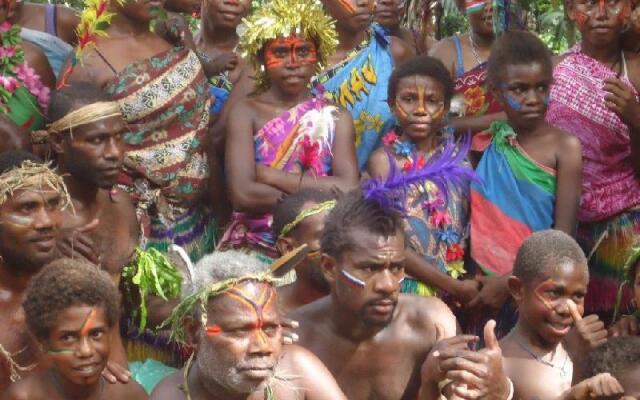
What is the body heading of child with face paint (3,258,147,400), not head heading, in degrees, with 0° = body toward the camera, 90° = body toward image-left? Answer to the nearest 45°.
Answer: approximately 0°

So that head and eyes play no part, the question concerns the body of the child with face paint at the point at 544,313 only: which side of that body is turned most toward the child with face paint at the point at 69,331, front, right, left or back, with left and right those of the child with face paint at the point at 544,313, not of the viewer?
right

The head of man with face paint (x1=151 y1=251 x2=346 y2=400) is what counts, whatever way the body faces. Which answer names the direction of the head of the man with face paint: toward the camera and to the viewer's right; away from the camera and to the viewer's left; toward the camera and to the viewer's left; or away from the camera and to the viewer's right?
toward the camera and to the viewer's right

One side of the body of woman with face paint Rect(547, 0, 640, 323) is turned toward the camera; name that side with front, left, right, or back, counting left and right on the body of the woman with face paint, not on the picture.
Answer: front

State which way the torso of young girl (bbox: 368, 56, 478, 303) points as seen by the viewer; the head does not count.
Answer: toward the camera

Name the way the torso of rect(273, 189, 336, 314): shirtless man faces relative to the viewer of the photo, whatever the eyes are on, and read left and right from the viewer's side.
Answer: facing the viewer and to the right of the viewer

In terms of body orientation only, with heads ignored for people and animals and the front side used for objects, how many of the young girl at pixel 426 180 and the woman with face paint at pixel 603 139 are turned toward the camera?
2

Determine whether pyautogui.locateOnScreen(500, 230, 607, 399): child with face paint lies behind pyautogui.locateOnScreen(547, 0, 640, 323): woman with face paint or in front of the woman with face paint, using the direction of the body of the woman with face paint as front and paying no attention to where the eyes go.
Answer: in front

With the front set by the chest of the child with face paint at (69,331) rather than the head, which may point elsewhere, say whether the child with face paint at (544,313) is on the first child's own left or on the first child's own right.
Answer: on the first child's own left

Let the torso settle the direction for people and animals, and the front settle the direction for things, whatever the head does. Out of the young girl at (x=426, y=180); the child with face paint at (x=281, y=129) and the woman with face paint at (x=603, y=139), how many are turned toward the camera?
3

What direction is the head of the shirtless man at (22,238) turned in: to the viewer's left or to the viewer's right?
to the viewer's right

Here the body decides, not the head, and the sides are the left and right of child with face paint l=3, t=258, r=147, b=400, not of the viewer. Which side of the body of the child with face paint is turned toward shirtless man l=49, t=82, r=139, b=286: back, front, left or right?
back
